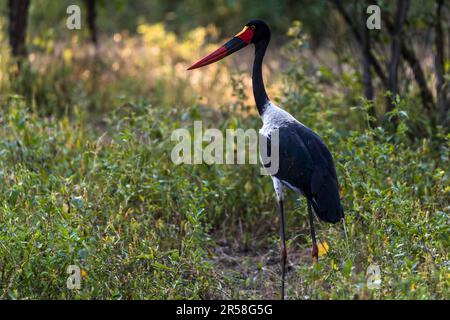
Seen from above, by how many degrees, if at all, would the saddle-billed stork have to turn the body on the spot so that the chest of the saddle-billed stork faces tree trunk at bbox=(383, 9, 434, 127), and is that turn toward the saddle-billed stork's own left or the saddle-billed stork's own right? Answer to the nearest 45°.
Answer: approximately 135° to the saddle-billed stork's own right

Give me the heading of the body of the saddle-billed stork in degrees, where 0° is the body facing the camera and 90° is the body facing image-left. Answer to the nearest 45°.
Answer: approximately 90°

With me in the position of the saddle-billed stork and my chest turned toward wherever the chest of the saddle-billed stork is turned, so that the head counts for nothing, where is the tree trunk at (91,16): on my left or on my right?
on my right

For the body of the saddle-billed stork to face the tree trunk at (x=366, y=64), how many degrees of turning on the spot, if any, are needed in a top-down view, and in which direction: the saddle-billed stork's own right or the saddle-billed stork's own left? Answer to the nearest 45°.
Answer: approximately 90° to the saddle-billed stork's own right

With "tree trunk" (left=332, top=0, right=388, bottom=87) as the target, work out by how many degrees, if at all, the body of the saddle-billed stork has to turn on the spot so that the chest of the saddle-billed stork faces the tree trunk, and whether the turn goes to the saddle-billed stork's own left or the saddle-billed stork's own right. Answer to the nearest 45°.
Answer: approximately 90° to the saddle-billed stork's own right

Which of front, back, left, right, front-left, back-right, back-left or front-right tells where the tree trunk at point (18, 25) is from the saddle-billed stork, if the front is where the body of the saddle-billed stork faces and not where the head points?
front-right
